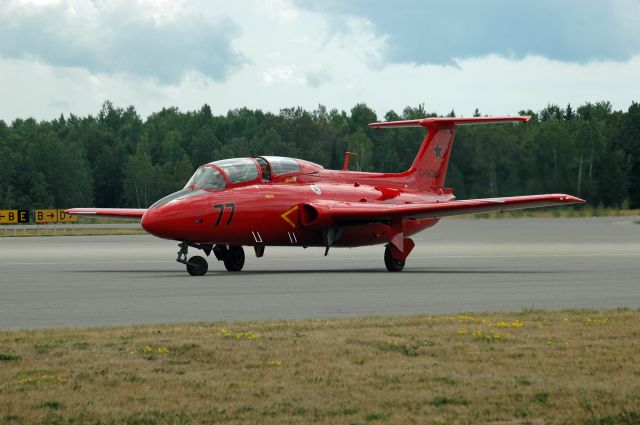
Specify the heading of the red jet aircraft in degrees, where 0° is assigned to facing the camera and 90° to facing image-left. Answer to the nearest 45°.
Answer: approximately 45°
